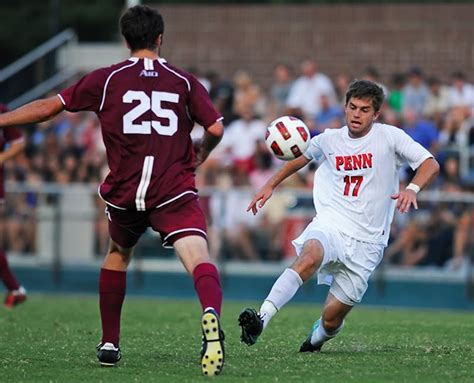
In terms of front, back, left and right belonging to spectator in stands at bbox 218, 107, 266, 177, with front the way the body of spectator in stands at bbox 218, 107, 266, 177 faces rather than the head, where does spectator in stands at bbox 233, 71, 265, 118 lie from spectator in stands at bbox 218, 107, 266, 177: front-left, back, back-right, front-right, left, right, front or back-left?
back

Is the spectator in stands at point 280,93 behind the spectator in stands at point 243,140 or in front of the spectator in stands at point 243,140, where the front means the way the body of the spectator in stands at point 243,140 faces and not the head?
behind

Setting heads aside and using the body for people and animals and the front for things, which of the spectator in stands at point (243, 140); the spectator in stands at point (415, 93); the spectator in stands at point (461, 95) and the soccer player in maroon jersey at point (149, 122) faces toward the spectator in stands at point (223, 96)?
the soccer player in maroon jersey

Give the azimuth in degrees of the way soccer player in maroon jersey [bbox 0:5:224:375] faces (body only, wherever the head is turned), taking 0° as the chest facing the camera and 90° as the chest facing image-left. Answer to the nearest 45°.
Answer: approximately 180°

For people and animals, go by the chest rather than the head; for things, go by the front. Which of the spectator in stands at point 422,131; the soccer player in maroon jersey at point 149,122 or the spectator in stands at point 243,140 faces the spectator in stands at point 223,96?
the soccer player in maroon jersey

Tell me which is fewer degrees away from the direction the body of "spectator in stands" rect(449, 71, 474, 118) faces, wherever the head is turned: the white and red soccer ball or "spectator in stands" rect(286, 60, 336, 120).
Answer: the white and red soccer ball

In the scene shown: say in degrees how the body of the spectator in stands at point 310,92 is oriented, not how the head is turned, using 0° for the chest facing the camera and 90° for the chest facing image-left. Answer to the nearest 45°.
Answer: approximately 0°

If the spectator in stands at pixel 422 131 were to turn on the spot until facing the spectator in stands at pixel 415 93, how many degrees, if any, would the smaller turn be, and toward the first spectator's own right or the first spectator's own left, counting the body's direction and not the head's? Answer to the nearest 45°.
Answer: approximately 180°

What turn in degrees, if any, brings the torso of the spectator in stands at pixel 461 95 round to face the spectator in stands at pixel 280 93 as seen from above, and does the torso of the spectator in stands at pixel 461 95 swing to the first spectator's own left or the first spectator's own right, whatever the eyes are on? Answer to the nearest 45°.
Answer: approximately 90° to the first spectator's own right

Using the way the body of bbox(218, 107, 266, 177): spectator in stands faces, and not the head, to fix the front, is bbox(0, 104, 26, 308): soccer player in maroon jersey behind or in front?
in front

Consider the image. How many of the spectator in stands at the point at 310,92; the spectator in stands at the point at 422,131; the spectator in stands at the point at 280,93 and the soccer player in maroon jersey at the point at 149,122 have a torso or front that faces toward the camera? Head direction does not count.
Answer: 3

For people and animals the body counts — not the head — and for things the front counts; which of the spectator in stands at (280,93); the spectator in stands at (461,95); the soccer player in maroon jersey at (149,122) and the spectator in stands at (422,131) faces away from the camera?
the soccer player in maroon jersey
